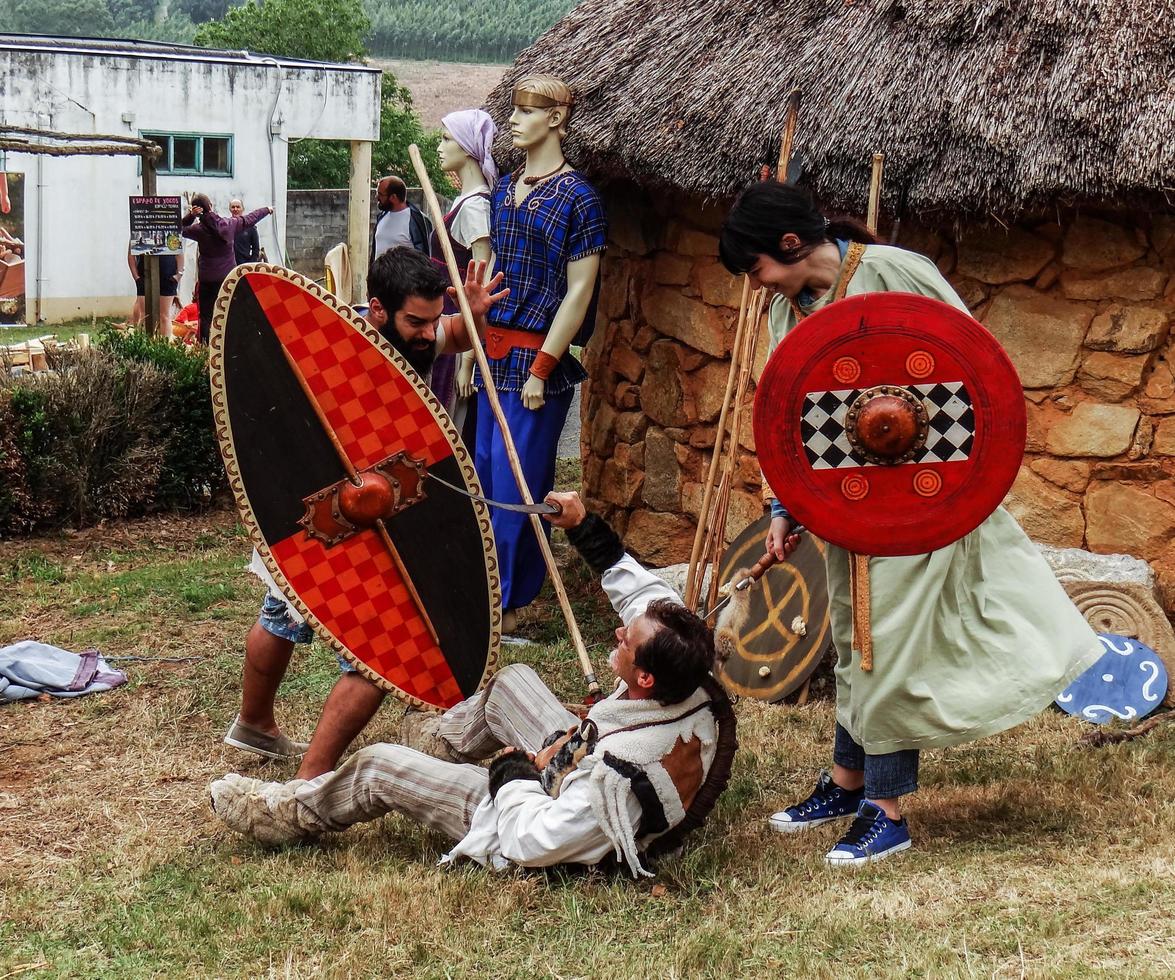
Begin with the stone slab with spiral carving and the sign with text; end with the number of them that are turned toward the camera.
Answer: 2

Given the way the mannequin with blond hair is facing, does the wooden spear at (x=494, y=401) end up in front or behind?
in front

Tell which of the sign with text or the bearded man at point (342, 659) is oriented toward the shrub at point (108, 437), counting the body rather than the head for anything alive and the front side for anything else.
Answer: the sign with text

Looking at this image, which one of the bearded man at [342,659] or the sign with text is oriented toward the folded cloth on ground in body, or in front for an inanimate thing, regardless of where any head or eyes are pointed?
the sign with text

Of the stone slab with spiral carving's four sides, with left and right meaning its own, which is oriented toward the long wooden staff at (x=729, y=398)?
right

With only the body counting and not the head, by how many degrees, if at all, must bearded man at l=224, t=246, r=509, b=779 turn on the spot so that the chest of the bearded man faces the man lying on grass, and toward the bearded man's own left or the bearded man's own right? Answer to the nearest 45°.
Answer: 0° — they already face them

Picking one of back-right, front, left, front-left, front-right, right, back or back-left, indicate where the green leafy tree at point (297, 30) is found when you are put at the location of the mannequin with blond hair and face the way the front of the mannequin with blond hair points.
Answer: back-right

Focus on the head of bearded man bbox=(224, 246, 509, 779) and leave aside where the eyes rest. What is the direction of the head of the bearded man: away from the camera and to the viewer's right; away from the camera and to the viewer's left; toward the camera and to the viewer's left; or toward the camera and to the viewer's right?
toward the camera and to the viewer's right

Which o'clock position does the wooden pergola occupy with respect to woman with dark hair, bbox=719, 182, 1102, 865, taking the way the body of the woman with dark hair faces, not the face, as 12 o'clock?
The wooden pergola is roughly at 3 o'clock from the woman with dark hair.

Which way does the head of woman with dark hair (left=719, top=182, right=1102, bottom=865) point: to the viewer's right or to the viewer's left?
to the viewer's left

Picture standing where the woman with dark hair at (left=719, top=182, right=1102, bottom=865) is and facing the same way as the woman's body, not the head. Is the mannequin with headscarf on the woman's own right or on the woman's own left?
on the woman's own right

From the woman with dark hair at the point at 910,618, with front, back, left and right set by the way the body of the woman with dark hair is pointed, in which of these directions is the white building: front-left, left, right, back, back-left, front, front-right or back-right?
right

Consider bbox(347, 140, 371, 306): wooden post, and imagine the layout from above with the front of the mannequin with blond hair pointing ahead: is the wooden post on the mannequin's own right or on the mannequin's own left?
on the mannequin's own right

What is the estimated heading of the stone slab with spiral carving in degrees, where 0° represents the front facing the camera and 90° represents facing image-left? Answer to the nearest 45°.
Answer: approximately 0°

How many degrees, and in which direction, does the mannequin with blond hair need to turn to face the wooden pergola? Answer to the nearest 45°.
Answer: approximately 90° to its right

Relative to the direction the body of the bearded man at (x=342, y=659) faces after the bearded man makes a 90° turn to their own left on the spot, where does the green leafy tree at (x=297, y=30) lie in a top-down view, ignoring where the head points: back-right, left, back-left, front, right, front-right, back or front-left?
front-left

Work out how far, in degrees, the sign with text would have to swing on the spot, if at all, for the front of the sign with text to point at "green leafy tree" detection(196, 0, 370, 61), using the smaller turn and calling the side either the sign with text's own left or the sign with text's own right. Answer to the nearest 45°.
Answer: approximately 180°
